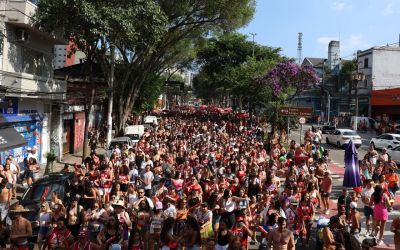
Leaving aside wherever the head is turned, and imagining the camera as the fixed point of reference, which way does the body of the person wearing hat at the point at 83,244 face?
toward the camera

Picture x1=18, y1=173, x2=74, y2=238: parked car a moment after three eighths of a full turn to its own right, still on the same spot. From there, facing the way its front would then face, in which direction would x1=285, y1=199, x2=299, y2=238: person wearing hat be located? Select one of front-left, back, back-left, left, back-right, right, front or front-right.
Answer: back-right

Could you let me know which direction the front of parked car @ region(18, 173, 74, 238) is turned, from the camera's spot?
facing the viewer and to the left of the viewer

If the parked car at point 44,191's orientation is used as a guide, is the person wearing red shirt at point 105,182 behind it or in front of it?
behind

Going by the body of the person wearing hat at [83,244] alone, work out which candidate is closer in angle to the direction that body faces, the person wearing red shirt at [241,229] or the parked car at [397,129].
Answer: the person wearing red shirt

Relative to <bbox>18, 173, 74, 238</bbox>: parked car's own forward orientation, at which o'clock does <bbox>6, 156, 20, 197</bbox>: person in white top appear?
The person in white top is roughly at 4 o'clock from the parked car.

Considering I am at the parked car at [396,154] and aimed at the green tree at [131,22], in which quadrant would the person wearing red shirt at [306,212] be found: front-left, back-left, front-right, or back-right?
front-left

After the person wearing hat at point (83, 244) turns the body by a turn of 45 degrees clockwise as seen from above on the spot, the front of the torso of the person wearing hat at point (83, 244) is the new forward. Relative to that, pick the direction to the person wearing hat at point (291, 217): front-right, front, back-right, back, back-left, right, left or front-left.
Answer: back-left

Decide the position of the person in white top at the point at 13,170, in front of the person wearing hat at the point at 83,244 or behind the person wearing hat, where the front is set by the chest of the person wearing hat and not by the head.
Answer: behind

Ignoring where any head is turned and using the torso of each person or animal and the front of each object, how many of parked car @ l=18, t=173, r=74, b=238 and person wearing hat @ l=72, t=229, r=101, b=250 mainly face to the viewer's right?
0

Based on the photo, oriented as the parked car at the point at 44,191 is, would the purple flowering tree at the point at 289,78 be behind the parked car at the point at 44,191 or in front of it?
behind

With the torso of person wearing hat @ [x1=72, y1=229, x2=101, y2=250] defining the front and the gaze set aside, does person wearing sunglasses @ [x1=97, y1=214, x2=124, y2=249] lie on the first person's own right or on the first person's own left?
on the first person's own left

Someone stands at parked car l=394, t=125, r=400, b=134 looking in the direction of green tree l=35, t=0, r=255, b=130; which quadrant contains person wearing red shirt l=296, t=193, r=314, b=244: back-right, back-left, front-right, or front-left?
front-left

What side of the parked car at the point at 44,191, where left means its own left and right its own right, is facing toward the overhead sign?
back
